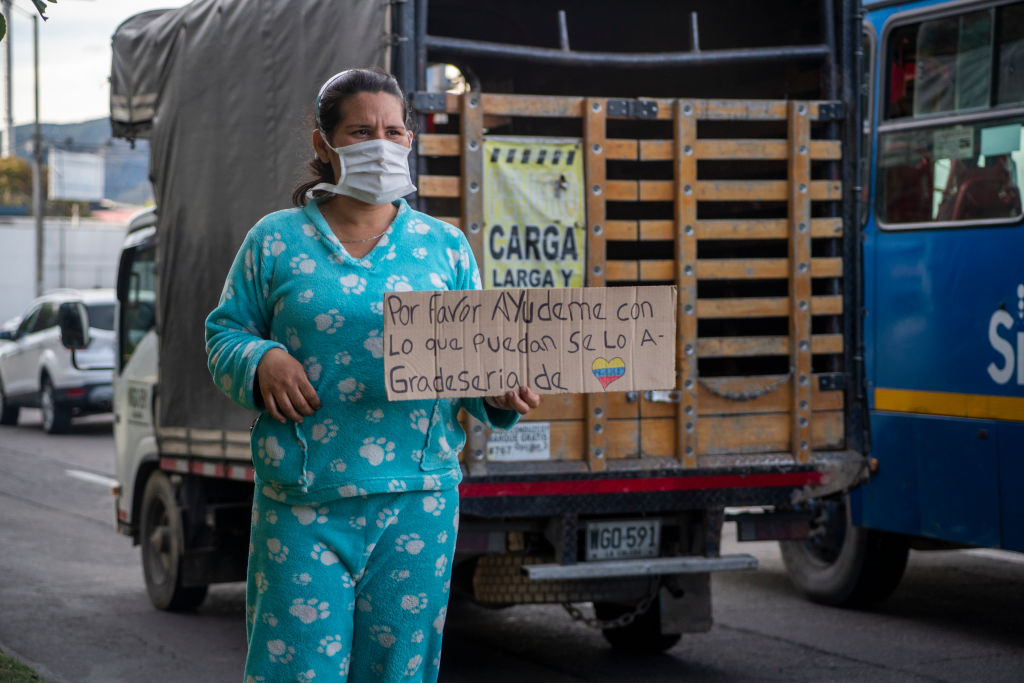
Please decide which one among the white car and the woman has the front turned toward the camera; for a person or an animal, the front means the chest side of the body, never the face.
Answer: the woman

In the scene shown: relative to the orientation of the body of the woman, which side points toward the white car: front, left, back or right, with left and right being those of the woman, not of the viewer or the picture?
back

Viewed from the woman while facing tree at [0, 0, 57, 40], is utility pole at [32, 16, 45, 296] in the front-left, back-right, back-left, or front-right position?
front-right

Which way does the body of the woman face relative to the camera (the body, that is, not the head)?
toward the camera

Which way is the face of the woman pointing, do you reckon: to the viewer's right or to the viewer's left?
to the viewer's right

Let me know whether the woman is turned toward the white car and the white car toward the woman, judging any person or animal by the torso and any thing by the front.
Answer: no

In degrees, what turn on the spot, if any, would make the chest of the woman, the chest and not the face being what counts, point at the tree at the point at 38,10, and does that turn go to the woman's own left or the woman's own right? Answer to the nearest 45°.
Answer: approximately 135° to the woman's own right

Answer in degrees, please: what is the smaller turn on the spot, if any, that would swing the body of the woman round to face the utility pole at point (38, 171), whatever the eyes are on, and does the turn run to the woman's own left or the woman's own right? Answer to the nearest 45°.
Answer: approximately 180°

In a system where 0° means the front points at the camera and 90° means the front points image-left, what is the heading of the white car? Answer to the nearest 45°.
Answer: approximately 135°

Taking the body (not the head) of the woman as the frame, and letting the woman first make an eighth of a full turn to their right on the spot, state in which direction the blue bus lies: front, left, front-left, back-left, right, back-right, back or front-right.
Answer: back

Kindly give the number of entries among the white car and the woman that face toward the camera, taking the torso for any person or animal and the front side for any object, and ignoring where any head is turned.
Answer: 1

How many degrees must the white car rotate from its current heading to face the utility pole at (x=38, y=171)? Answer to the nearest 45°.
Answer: approximately 45° to its right
